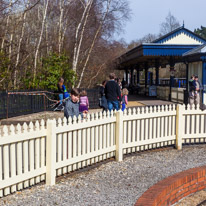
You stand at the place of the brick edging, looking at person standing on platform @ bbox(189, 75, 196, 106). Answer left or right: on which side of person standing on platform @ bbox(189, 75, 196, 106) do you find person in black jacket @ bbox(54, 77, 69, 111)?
left

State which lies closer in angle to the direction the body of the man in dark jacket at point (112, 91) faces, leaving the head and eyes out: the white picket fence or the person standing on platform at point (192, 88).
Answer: the person standing on platform

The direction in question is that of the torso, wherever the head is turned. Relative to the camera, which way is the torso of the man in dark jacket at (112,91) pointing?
away from the camera

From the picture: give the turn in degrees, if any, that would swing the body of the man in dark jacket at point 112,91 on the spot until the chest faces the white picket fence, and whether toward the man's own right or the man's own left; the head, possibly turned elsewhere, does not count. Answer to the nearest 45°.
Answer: approximately 180°
